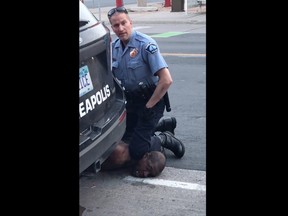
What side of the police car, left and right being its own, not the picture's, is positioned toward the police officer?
right

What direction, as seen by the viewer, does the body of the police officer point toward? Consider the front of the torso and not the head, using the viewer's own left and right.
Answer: facing the viewer and to the left of the viewer

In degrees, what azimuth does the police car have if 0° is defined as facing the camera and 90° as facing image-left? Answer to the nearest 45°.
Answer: approximately 135°

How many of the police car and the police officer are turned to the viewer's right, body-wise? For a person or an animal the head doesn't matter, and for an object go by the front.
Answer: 0
